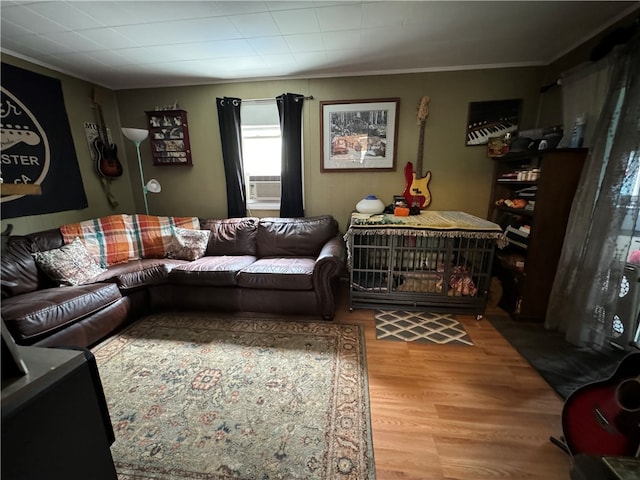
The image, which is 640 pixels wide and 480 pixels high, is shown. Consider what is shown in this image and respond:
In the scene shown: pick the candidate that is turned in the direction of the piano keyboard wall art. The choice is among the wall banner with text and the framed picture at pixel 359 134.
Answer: the wall banner with text

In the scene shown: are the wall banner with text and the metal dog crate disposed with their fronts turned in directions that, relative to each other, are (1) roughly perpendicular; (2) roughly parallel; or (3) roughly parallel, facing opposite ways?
roughly perpendicular

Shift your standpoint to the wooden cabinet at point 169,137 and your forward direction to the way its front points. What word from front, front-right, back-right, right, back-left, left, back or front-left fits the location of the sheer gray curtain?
front-left

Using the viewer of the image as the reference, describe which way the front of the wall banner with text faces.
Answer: facing the viewer and to the right of the viewer

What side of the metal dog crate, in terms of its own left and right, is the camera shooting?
front

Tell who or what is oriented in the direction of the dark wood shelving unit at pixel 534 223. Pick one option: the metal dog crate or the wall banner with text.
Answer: the wall banner with text

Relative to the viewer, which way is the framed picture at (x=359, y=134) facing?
toward the camera

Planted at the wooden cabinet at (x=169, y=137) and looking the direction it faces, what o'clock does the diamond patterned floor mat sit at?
The diamond patterned floor mat is roughly at 11 o'clock from the wooden cabinet.

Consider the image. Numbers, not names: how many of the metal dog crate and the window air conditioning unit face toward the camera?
2

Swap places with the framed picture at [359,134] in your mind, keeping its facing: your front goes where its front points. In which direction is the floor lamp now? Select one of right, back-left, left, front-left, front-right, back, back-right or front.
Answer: right
